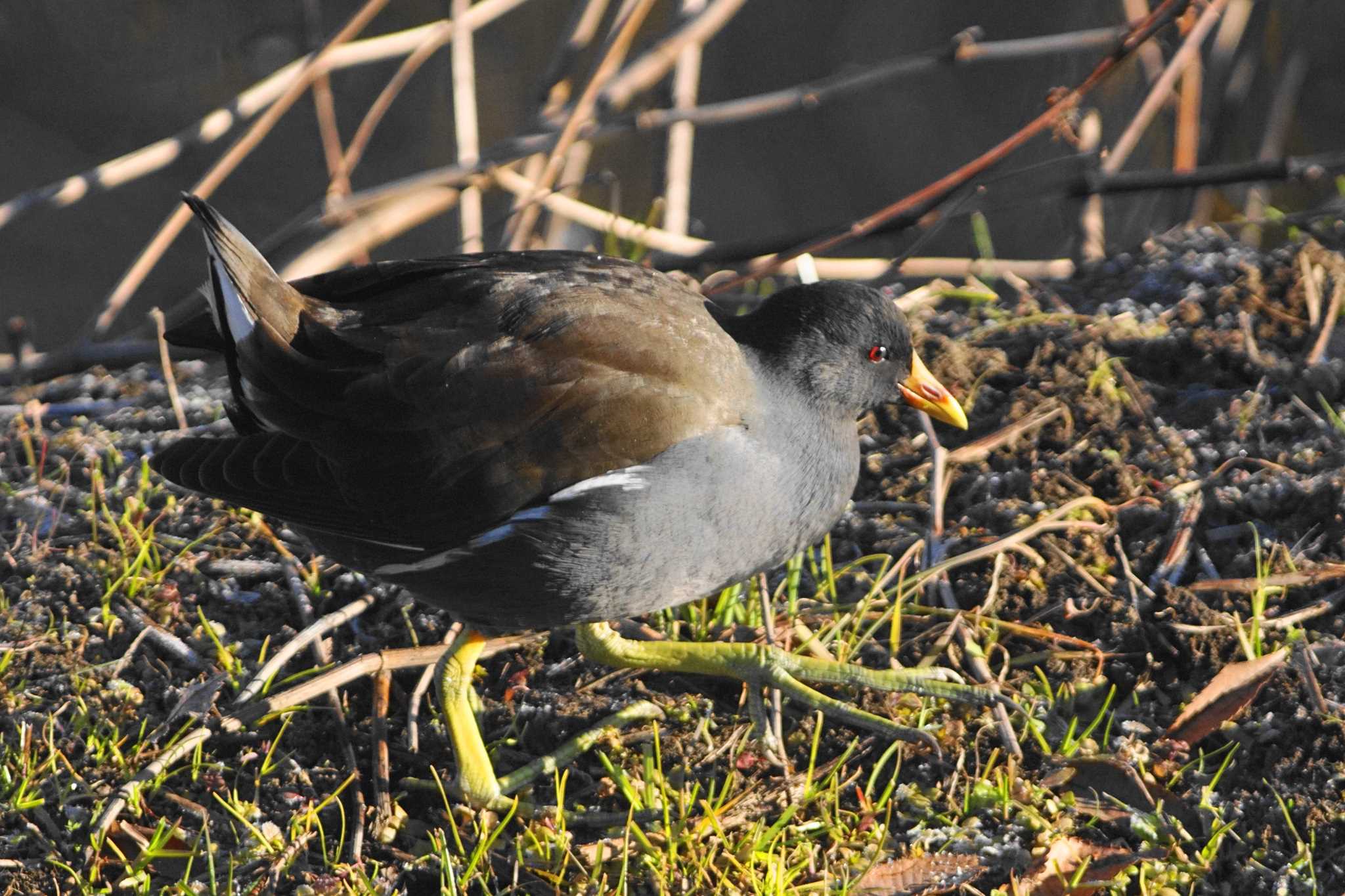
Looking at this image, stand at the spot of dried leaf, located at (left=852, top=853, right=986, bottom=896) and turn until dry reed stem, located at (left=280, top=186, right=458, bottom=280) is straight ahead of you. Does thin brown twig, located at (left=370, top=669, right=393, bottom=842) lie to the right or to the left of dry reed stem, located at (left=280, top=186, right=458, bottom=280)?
left

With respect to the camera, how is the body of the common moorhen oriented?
to the viewer's right

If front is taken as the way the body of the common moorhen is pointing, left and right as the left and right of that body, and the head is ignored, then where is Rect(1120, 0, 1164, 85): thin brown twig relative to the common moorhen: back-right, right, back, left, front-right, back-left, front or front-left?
front-left

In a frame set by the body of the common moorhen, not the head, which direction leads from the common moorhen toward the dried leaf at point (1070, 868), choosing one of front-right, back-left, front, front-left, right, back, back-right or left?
front-right

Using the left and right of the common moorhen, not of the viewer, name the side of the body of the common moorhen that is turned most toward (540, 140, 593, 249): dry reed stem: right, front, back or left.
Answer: left

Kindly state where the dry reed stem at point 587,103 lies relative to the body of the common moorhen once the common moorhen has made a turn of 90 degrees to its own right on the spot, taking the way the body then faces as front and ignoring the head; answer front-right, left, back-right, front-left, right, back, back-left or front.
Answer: back

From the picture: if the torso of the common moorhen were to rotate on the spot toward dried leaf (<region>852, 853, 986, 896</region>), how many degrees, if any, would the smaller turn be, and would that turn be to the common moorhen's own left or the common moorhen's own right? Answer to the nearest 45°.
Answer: approximately 45° to the common moorhen's own right

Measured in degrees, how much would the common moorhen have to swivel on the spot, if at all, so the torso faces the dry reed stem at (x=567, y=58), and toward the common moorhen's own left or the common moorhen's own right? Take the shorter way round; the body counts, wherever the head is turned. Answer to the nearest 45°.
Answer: approximately 90° to the common moorhen's own left

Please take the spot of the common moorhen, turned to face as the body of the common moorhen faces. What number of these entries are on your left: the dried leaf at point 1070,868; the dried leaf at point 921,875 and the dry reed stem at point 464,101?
1

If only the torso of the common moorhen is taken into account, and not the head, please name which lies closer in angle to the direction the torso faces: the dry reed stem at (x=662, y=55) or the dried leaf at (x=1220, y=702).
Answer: the dried leaf

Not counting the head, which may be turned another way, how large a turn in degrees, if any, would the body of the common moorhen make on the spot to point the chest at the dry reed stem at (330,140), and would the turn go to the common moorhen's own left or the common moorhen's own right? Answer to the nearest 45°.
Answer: approximately 90° to the common moorhen's own left

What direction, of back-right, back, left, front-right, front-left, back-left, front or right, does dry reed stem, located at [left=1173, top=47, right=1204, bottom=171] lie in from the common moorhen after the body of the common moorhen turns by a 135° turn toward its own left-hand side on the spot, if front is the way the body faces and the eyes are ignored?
right

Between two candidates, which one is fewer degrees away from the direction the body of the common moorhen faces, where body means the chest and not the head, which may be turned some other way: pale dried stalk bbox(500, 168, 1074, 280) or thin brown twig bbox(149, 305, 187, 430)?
the pale dried stalk
